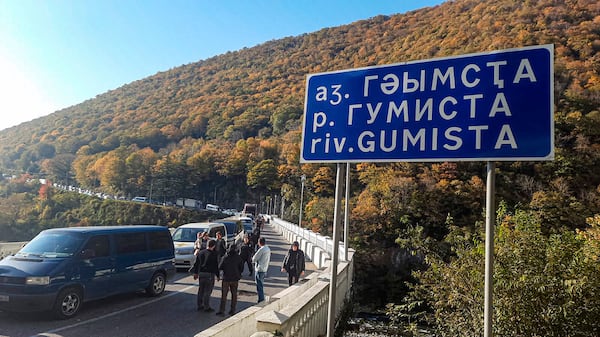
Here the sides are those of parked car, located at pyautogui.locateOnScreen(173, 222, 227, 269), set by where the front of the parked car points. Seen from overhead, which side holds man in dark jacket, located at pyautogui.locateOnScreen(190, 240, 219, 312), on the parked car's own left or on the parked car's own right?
on the parked car's own left

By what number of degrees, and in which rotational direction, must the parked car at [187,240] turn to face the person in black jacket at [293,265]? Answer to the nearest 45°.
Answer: approximately 90° to its left

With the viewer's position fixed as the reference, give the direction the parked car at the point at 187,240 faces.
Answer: facing the viewer and to the left of the viewer

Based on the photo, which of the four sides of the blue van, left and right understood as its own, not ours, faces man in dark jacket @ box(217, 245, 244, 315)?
left

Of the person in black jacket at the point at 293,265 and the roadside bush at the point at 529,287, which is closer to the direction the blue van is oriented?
the roadside bush

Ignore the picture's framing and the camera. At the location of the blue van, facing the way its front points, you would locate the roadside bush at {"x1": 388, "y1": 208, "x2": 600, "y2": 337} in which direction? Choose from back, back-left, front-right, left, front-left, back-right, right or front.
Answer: left

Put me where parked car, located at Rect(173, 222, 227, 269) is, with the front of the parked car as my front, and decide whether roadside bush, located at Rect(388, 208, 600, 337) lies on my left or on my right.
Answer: on my left

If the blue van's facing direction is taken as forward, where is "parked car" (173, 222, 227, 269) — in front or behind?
behind

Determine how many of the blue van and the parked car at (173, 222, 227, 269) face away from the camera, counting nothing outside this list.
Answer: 0

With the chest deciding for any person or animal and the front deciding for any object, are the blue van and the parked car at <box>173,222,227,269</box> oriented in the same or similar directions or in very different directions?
same or similar directions

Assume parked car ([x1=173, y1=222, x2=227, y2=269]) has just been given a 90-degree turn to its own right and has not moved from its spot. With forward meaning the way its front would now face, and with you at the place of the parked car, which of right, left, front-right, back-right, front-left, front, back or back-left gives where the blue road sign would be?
back-left

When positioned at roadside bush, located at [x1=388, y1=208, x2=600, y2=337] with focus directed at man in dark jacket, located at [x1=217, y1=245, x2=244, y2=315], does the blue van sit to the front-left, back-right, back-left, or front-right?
front-left

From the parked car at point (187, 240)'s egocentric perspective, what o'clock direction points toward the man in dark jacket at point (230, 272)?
The man in dark jacket is roughly at 10 o'clock from the parked car.
